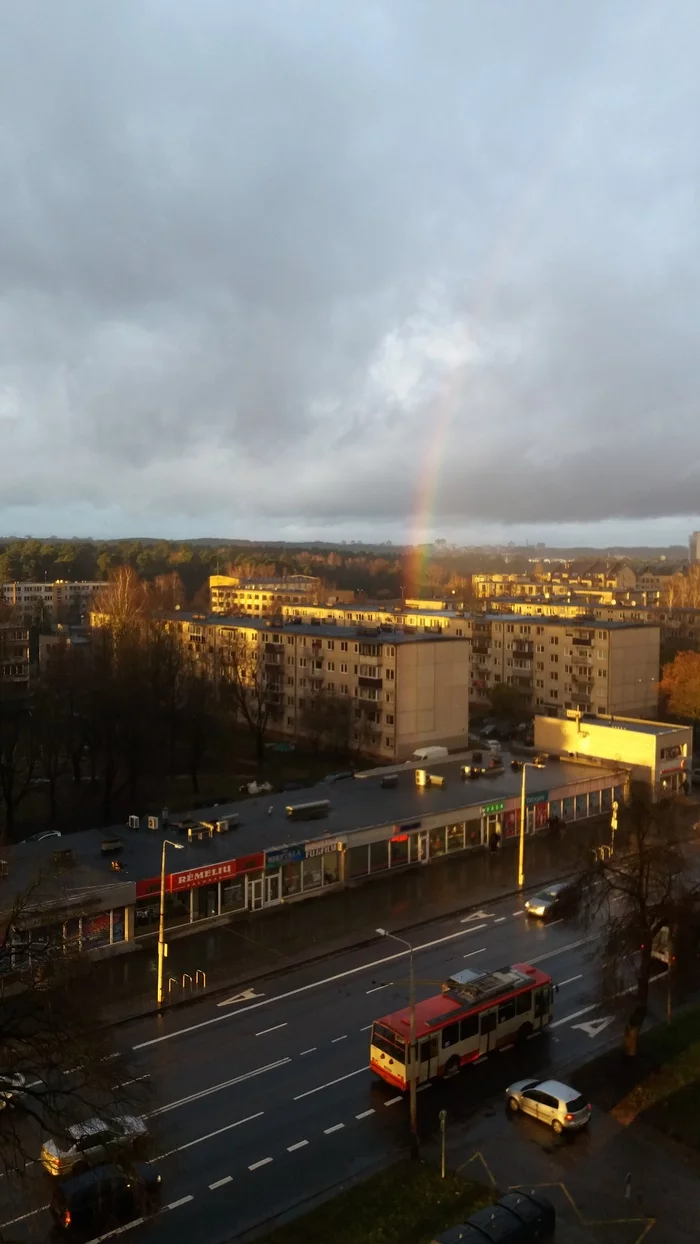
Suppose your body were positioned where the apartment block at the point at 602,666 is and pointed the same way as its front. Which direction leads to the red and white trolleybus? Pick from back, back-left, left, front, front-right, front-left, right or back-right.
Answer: front-left

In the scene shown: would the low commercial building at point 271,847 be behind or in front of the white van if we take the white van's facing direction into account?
in front

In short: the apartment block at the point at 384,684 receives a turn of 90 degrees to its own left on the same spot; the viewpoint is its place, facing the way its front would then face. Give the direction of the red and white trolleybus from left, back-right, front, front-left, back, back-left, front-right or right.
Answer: front-right

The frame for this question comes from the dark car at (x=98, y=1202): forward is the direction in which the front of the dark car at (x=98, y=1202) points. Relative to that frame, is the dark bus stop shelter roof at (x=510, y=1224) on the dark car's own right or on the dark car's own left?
on the dark car's own right

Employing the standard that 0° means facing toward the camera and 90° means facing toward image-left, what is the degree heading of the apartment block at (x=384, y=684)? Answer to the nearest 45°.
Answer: approximately 45°

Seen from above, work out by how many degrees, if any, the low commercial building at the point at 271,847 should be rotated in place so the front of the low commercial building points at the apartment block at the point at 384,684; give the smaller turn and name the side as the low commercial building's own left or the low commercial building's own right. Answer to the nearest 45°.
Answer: approximately 135° to the low commercial building's own left

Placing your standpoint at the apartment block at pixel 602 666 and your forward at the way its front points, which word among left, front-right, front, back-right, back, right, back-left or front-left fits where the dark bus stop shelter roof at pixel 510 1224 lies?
front-left
